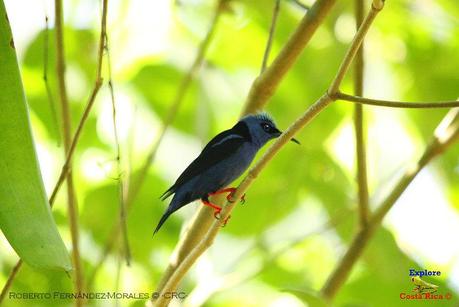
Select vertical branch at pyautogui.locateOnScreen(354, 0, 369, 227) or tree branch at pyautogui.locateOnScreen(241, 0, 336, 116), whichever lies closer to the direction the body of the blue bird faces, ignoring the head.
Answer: the vertical branch

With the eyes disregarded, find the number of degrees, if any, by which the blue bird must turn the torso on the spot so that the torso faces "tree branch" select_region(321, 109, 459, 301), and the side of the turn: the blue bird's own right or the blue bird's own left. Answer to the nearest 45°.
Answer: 0° — it already faces it

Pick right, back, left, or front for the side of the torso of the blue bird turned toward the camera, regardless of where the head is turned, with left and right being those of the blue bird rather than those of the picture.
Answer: right

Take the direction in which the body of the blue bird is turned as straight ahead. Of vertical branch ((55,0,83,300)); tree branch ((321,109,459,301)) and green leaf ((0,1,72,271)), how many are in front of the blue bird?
1

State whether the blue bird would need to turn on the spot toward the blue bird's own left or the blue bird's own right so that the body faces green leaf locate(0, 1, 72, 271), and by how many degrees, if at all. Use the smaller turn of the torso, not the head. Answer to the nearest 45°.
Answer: approximately 135° to the blue bird's own right
